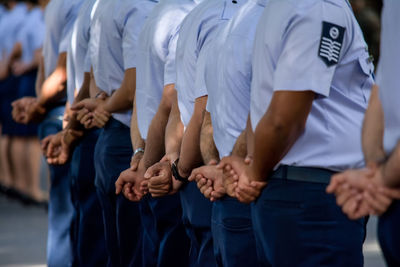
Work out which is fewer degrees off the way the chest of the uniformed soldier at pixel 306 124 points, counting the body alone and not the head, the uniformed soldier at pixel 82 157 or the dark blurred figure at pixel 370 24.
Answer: the dark blurred figure

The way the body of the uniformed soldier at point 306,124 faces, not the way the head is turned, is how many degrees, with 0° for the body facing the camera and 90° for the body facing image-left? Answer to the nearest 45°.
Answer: approximately 270°

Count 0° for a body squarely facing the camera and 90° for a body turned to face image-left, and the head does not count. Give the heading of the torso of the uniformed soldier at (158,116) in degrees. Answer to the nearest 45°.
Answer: approximately 225°
